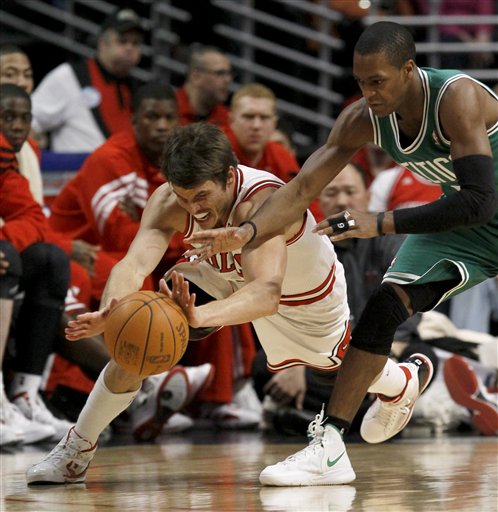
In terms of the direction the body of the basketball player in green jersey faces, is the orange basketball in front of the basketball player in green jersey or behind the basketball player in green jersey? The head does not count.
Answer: in front
